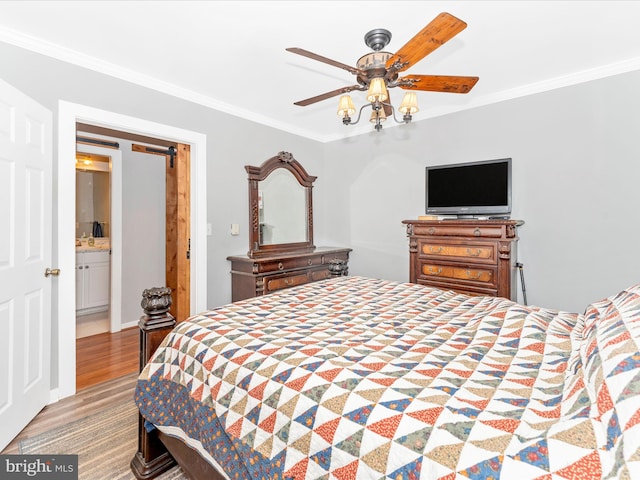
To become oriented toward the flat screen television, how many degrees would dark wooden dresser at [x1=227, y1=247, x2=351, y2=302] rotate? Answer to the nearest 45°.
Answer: approximately 45° to its left

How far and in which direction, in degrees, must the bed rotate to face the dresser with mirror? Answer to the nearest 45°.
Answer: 0° — it already faces it

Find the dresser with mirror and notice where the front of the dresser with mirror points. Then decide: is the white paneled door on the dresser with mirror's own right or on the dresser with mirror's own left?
on the dresser with mirror's own right

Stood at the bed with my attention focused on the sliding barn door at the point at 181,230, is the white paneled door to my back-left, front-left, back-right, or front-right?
front-left

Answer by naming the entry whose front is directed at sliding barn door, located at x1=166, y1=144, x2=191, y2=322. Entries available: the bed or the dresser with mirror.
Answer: the bed

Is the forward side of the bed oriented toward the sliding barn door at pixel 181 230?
yes

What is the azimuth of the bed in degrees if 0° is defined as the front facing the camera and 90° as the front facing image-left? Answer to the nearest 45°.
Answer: approximately 135°

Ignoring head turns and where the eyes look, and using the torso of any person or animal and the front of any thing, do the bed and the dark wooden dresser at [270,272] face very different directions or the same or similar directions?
very different directions

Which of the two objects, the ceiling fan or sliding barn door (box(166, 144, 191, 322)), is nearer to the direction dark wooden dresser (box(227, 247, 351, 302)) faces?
the ceiling fan

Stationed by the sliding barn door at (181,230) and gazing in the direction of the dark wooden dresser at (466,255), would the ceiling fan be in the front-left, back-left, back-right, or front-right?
front-right

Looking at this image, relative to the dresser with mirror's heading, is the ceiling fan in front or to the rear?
in front

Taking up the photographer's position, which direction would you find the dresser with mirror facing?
facing the viewer and to the right of the viewer
